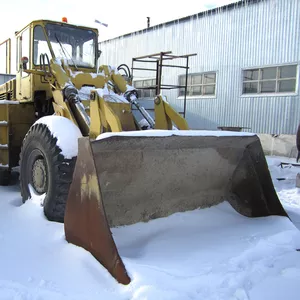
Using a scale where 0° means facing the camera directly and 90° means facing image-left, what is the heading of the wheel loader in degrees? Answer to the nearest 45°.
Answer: approximately 315°
